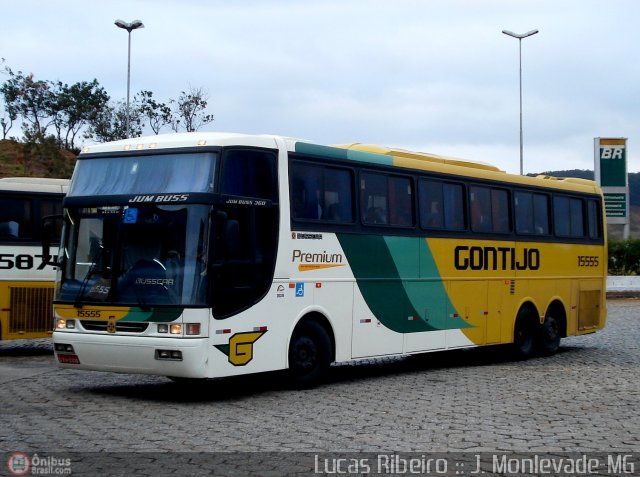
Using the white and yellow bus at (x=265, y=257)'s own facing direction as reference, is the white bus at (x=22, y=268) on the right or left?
on its right

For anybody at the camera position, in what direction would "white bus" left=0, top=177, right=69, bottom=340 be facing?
facing to the left of the viewer

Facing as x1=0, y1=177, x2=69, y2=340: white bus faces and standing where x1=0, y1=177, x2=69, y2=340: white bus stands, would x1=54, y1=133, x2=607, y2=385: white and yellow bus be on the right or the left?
on its left

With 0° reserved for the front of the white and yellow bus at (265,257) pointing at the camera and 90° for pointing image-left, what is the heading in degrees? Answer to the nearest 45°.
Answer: approximately 45°
